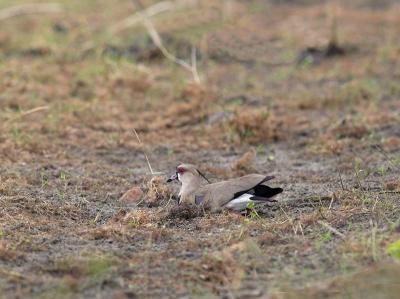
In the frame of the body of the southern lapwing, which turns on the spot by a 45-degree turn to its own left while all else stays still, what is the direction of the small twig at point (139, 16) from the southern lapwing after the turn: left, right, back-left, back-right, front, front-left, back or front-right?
back-right

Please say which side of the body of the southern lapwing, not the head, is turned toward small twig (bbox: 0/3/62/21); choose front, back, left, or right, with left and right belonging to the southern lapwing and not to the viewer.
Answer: right

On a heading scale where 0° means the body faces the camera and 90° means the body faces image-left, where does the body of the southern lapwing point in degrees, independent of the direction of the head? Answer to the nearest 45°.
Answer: approximately 90°
